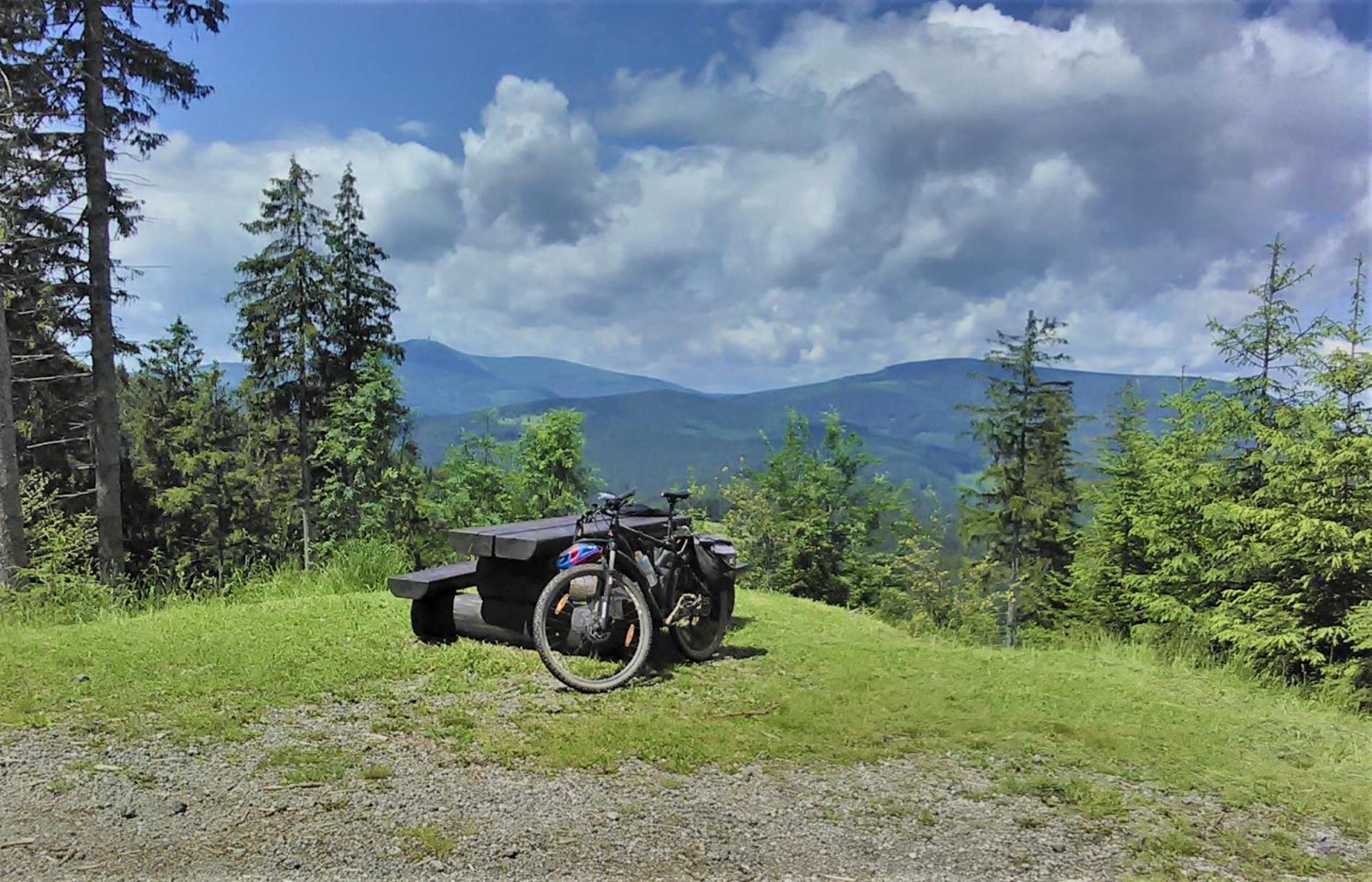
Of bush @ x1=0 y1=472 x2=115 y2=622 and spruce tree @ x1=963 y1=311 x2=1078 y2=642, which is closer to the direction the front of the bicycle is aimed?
the bush

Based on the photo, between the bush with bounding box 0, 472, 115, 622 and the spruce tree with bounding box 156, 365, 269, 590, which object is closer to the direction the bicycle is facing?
the bush

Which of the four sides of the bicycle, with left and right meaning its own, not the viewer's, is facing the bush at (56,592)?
right

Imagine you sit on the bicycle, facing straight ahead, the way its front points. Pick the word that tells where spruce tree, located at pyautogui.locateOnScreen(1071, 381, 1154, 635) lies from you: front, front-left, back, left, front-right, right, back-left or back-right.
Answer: back

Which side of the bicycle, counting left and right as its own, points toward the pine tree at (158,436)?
right

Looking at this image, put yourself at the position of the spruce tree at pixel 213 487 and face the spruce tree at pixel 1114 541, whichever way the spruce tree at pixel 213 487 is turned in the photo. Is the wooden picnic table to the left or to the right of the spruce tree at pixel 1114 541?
right

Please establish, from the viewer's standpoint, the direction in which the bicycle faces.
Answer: facing the viewer and to the left of the viewer

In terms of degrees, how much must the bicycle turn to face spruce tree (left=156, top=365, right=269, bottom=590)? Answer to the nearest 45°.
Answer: approximately 90° to its right

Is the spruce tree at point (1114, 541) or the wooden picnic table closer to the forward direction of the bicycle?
the wooden picnic table
